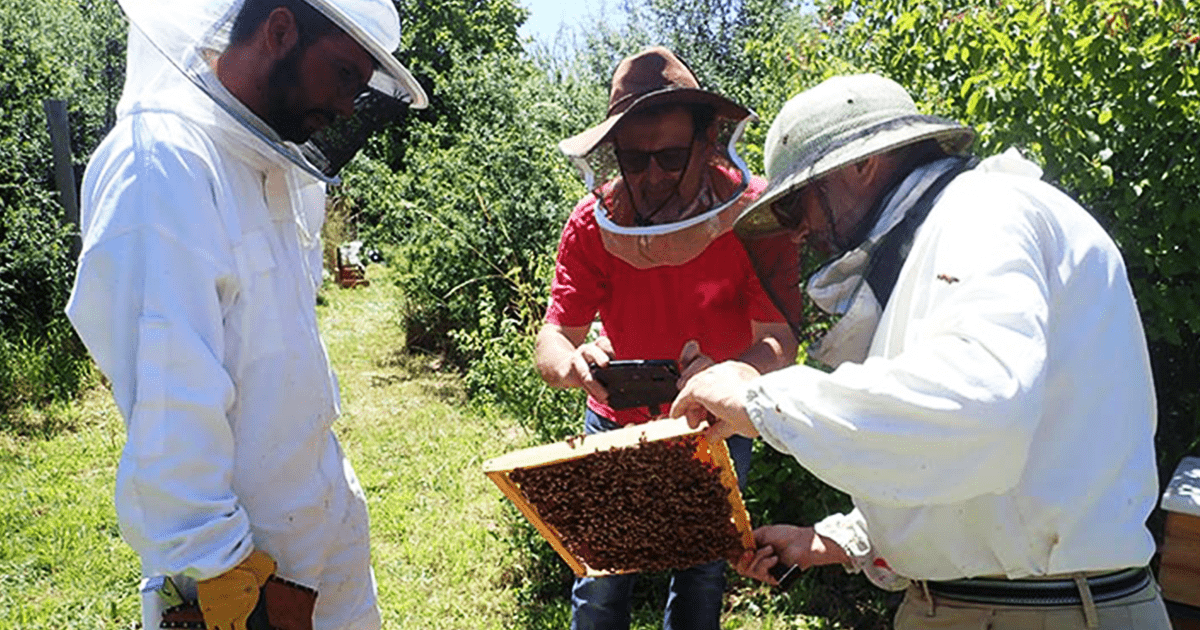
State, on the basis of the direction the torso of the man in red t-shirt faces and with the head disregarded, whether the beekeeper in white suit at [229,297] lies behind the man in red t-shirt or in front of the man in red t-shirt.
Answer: in front

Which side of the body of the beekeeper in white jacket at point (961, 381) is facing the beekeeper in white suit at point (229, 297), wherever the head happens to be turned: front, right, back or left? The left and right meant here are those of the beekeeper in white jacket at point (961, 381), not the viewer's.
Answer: front

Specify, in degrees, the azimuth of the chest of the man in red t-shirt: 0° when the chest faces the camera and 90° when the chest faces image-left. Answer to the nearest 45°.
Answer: approximately 0°

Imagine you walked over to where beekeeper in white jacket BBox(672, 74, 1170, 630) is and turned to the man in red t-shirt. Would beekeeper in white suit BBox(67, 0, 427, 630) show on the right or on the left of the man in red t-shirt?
left

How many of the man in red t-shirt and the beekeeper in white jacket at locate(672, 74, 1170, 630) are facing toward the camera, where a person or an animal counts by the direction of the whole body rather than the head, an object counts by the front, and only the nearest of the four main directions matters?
1

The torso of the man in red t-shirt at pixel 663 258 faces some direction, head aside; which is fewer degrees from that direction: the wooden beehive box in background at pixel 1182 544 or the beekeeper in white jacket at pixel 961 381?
the beekeeper in white jacket

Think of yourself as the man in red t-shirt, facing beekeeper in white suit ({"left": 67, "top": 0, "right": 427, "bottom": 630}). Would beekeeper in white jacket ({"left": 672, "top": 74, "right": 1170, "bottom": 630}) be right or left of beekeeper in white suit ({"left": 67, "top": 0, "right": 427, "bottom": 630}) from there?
left

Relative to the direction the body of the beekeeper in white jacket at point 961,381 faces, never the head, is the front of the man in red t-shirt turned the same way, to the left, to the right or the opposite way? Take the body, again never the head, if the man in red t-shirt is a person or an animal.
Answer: to the left

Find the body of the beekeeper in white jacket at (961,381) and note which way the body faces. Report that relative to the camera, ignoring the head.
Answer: to the viewer's left

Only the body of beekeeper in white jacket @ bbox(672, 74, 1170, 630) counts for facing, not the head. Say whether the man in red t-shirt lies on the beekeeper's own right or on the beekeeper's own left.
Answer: on the beekeeper's own right
